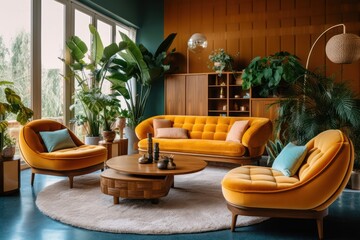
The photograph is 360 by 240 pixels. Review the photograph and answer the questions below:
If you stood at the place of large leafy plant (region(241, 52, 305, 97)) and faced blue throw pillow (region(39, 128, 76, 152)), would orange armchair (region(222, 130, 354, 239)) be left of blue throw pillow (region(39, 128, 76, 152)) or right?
left

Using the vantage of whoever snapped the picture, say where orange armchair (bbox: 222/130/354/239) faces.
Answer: facing to the left of the viewer

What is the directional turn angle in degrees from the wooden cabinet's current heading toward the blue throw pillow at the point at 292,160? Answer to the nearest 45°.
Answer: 0° — it already faces it

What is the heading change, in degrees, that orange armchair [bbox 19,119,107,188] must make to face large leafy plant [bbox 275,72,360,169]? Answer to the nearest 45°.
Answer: approximately 45° to its left

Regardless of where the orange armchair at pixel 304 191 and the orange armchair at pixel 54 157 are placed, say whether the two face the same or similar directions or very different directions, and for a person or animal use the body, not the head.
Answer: very different directions

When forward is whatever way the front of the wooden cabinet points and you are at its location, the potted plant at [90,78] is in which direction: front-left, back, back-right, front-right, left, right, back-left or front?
front-right

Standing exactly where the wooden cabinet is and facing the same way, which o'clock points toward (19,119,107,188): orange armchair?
The orange armchair is roughly at 1 o'clock from the wooden cabinet.

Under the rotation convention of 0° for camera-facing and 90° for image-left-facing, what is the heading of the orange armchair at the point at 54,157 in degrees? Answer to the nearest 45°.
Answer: approximately 315°

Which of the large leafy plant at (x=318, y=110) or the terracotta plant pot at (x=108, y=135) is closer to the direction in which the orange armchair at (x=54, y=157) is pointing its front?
the large leafy plant
